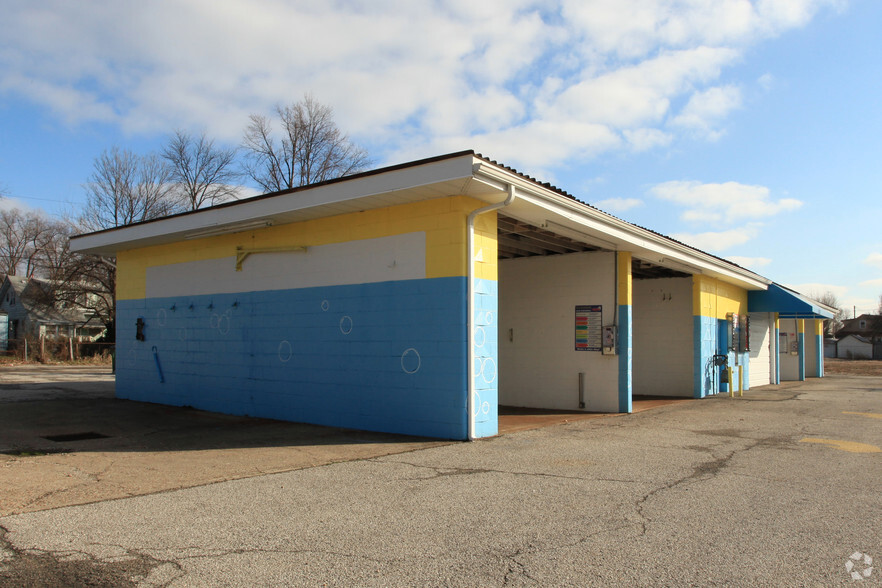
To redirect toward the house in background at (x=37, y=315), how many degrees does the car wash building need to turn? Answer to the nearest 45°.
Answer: approximately 180°

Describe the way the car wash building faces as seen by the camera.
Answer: facing the viewer and to the right of the viewer

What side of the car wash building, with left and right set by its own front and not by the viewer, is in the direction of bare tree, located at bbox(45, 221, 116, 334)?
back
